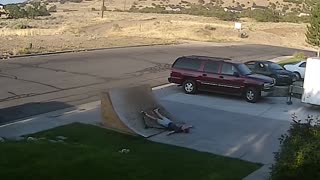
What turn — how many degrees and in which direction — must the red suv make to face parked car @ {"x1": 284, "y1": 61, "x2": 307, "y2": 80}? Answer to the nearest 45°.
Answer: approximately 90° to its left

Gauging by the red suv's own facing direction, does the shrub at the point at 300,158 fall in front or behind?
in front

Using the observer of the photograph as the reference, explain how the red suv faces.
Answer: facing the viewer and to the right of the viewer

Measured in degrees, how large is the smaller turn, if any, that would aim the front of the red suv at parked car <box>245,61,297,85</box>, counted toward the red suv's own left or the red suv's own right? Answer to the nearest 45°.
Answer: approximately 90° to the red suv's own left
